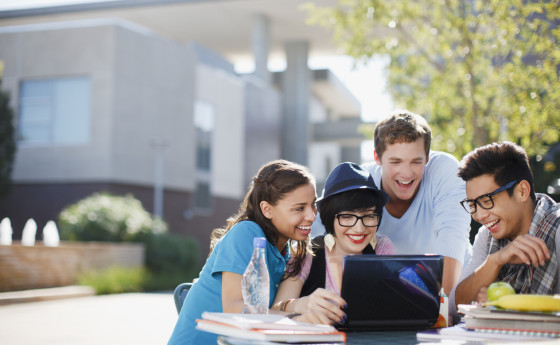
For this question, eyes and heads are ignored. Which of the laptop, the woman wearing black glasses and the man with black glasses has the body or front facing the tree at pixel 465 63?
the laptop

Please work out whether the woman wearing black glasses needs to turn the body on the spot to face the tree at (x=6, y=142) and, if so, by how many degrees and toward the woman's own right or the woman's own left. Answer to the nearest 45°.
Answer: approximately 135° to the woman's own right

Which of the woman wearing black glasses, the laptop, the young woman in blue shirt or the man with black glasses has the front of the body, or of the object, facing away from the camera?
the laptop

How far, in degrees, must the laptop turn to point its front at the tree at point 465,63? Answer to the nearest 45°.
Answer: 0° — it already faces it

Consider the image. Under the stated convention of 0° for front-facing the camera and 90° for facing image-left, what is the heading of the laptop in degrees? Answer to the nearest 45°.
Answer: approximately 180°

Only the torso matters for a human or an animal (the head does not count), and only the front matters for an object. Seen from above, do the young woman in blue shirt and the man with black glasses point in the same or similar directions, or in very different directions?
very different directions

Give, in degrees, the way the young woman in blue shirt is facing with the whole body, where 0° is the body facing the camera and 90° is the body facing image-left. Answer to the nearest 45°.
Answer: approximately 270°

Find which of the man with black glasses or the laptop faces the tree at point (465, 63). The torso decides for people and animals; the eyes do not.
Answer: the laptop

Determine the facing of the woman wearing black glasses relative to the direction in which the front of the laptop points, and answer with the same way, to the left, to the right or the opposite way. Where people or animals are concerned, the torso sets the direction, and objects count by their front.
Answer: the opposite way

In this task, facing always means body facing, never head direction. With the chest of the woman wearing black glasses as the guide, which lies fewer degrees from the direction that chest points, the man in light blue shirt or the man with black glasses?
the man with black glasses

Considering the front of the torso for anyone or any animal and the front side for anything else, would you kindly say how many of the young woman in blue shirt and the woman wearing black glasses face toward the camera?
1
